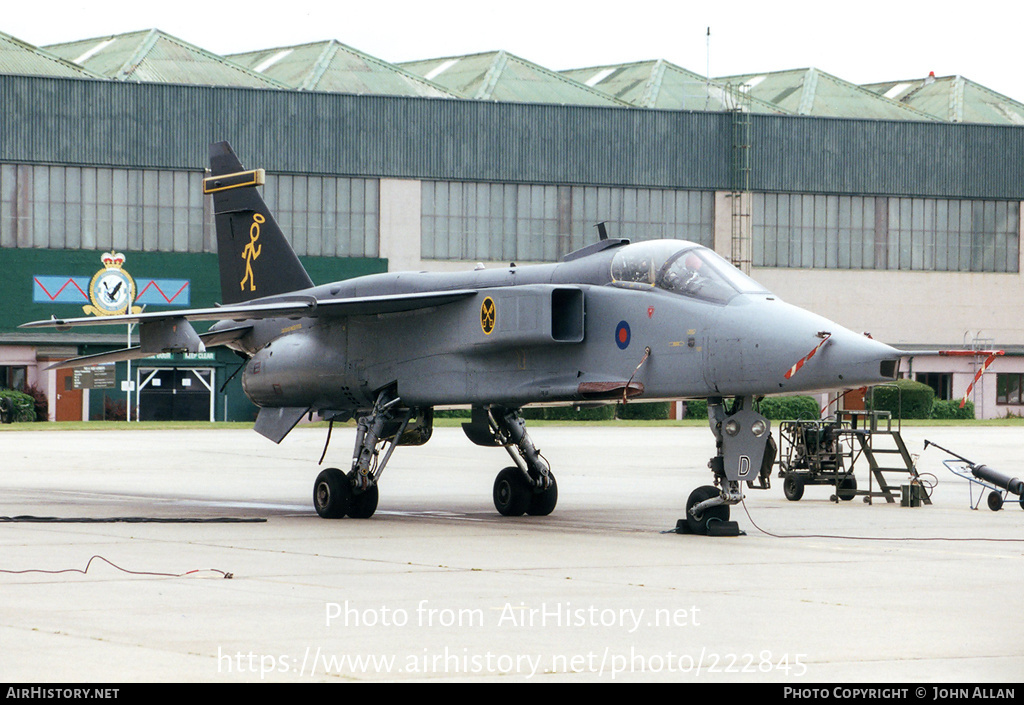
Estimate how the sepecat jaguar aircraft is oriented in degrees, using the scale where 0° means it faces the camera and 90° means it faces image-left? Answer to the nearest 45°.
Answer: approximately 315°
